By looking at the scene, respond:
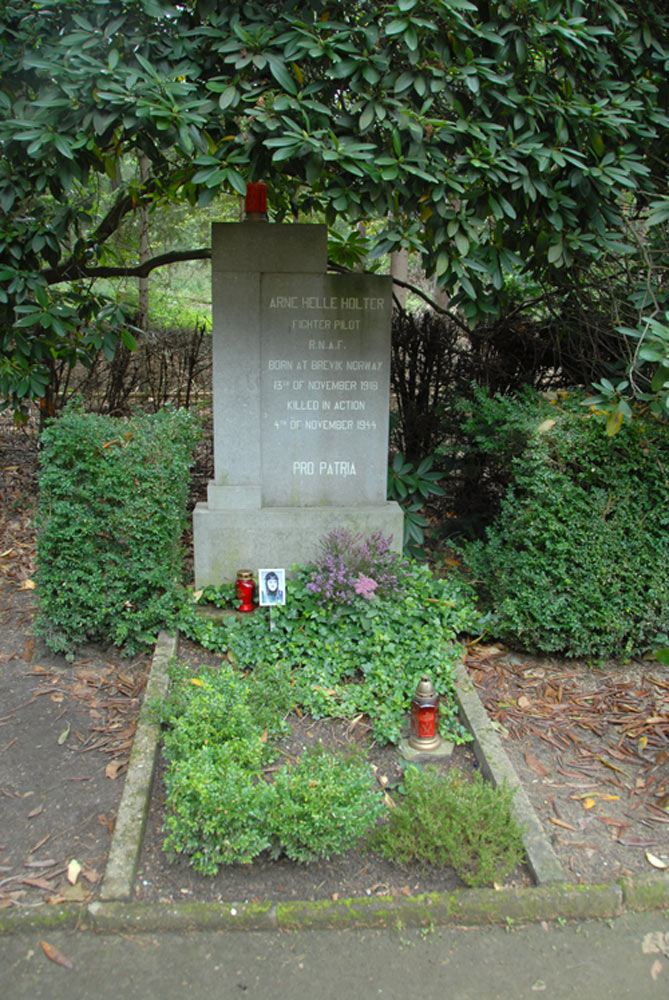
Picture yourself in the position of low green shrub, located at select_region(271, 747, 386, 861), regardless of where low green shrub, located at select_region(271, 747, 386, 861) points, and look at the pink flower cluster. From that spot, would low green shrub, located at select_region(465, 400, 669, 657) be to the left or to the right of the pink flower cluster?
right

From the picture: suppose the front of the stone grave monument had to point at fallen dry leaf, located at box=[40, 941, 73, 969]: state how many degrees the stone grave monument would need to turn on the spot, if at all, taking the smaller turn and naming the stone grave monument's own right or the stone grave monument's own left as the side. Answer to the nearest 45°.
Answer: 0° — it already faces it

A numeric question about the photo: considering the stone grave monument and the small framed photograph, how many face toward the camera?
2

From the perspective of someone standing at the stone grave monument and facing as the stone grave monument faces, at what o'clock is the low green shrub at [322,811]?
The low green shrub is roughly at 12 o'clock from the stone grave monument.

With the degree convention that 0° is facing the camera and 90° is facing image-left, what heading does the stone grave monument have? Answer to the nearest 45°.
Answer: approximately 0°

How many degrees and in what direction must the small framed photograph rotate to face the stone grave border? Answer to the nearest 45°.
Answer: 0° — it already faces it

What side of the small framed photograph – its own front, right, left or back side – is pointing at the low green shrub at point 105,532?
right
